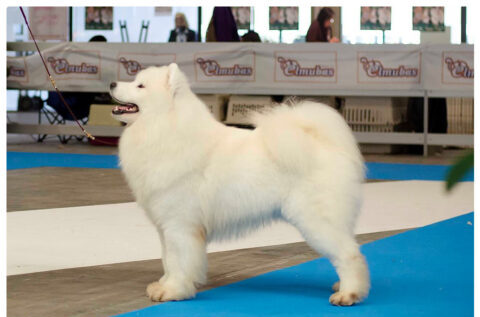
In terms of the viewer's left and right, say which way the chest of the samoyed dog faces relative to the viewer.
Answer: facing to the left of the viewer

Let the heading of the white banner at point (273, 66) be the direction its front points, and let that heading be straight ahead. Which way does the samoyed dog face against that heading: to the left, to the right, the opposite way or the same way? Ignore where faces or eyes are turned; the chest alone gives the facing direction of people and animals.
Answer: to the right

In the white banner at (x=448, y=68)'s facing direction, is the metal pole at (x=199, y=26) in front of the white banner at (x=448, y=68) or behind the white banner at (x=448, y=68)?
behind

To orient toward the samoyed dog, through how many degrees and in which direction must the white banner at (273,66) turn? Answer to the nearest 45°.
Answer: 0° — it already faces it

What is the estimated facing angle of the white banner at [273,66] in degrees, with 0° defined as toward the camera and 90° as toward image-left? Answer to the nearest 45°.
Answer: approximately 0°
